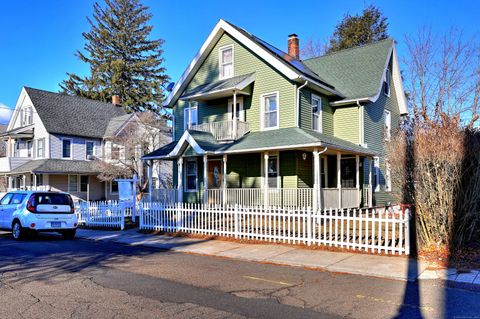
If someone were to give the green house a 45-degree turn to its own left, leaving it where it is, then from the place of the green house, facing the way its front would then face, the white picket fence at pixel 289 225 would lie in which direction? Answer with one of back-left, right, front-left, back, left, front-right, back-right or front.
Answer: front

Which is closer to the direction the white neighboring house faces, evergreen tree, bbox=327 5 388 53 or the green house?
the green house

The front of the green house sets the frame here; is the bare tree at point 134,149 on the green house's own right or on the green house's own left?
on the green house's own right

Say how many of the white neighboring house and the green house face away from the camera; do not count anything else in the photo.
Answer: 0

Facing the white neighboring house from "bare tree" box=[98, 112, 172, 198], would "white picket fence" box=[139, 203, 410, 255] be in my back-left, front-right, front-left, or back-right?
back-left

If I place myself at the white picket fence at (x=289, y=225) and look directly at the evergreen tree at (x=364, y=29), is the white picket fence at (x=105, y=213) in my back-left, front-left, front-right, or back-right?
front-left

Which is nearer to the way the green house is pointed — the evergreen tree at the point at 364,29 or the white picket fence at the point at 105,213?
the white picket fence

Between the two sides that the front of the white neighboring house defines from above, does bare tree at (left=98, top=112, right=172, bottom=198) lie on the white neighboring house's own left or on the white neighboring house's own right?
on the white neighboring house's own left

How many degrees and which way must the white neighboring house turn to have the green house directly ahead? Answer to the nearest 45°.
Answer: approximately 90° to its left

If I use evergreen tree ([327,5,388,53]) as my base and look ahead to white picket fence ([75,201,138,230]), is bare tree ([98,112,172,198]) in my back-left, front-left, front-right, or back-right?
front-right

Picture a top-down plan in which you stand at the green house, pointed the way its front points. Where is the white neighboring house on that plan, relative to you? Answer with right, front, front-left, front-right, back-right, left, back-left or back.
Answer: right

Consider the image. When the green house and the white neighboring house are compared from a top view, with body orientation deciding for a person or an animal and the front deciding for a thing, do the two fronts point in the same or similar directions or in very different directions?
same or similar directions

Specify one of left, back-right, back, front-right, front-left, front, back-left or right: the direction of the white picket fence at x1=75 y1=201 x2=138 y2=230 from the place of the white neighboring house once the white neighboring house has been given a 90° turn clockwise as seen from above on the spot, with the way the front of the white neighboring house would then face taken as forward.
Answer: back-left
